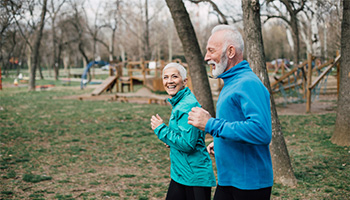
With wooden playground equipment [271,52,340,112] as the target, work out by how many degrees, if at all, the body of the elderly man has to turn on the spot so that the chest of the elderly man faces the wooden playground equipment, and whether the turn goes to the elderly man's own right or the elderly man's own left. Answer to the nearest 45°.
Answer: approximately 90° to the elderly man's own right

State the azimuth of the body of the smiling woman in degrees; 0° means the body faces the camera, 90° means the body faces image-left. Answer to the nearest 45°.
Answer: approximately 90°

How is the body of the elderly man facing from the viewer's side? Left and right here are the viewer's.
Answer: facing to the left of the viewer

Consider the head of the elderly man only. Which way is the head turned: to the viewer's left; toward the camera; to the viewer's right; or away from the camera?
to the viewer's left

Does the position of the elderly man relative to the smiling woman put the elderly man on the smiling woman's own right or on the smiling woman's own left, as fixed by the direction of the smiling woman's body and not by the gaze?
on the smiling woman's own left

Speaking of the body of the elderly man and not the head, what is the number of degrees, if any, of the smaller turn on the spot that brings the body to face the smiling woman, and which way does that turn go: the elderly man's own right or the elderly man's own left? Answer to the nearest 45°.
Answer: approximately 45° to the elderly man's own right
